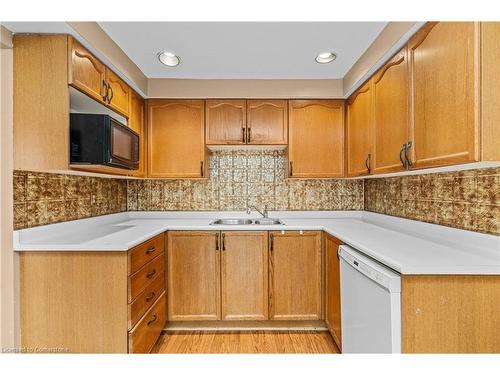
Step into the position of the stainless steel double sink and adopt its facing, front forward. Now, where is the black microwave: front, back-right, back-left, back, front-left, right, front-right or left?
front-right

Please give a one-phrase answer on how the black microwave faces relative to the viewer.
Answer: facing the viewer and to the right of the viewer

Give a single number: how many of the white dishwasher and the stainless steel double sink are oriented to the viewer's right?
0

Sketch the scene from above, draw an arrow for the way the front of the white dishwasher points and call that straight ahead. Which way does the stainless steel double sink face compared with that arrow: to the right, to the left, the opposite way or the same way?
to the left

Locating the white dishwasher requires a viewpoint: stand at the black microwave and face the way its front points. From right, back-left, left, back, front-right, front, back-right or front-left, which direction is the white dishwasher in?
front

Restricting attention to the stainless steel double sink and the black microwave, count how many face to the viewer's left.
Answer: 0

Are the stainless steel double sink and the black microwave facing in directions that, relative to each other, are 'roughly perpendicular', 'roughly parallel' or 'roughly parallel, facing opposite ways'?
roughly perpendicular

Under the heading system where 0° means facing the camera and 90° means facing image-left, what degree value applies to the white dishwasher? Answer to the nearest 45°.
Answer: approximately 45°

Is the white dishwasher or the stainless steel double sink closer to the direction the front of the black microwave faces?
the white dishwasher

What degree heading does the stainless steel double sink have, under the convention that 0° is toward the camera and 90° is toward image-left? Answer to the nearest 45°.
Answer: approximately 0°

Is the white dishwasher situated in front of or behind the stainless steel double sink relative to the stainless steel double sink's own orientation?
in front

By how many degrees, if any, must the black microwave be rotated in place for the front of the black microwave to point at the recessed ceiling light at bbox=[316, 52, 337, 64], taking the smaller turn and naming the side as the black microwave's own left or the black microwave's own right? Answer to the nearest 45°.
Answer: approximately 45° to the black microwave's own left
